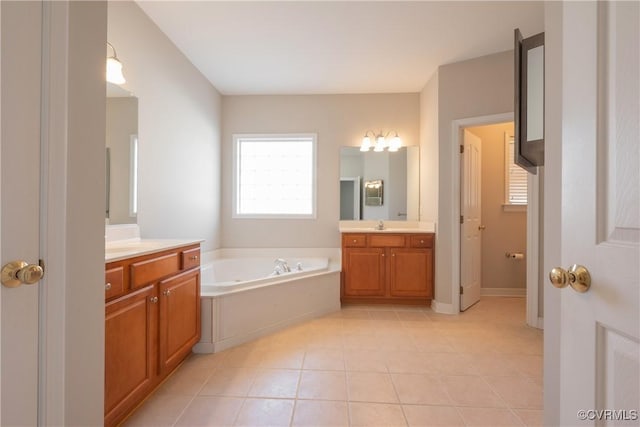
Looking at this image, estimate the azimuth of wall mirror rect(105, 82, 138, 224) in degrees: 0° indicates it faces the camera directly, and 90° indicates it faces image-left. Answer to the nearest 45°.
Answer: approximately 315°

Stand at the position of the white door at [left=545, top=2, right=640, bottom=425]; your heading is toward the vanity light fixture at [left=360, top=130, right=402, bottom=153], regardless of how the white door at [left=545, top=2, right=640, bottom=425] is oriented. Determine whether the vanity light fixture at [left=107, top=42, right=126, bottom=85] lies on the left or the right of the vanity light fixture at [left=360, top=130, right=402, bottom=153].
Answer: left

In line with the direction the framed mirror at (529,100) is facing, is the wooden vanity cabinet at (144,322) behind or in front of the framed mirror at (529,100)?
in front

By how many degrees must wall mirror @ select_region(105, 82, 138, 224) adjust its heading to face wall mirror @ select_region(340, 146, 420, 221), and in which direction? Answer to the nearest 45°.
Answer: approximately 45° to its left

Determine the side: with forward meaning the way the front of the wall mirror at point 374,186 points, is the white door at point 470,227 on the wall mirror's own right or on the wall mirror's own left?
on the wall mirror's own left

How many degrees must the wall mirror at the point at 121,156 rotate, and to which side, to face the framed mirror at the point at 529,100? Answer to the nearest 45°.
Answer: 0° — it already faces it

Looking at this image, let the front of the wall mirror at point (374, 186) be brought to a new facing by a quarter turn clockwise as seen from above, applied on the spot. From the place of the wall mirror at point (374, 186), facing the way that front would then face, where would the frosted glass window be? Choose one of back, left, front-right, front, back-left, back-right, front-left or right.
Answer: front

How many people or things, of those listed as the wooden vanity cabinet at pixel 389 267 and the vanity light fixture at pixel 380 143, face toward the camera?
2

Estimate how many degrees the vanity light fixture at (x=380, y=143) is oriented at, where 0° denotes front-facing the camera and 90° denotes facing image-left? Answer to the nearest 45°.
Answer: approximately 0°

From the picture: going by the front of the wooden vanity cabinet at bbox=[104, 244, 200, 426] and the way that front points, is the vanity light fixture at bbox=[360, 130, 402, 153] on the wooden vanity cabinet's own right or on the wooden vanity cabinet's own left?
on the wooden vanity cabinet's own left

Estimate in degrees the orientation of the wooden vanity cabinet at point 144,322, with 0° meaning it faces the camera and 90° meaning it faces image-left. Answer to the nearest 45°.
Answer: approximately 315°

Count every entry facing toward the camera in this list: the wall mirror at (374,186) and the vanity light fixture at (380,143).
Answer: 2

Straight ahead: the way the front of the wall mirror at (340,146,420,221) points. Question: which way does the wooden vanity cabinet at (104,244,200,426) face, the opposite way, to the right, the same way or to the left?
to the left

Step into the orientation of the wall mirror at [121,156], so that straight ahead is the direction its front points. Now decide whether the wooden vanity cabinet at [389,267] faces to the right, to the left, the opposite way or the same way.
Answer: to the right
